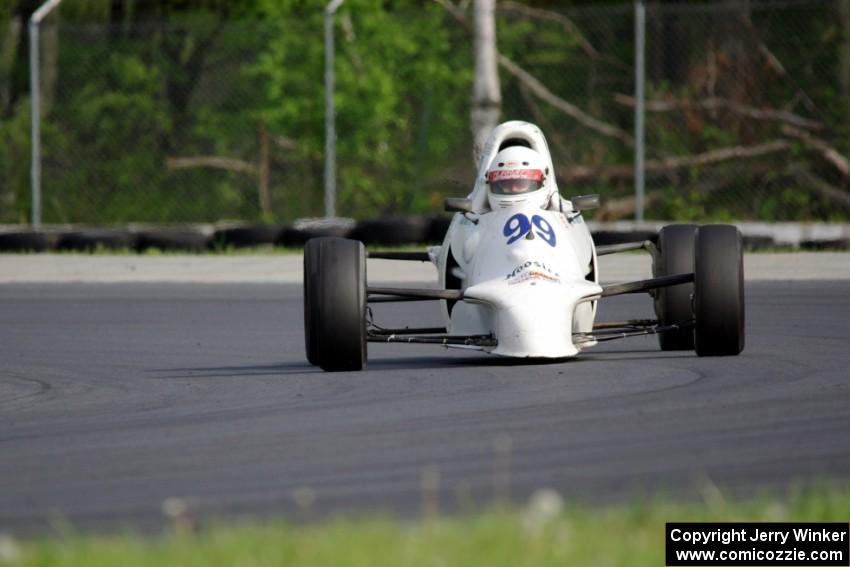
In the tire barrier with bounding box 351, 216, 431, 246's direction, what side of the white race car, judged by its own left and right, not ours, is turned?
back

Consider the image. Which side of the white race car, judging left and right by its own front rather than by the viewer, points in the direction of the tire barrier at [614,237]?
back

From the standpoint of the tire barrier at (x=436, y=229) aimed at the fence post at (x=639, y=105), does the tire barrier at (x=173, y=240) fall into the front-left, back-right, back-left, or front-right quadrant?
back-left

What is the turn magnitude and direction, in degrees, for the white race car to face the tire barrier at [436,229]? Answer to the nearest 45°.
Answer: approximately 180°

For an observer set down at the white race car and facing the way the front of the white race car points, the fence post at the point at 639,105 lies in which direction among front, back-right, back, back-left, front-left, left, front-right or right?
back

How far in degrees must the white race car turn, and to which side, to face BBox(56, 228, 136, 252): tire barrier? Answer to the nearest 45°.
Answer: approximately 135° to its right

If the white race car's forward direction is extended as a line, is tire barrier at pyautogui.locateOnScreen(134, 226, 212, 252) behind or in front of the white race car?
behind

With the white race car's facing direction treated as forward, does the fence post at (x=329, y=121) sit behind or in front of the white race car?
behind

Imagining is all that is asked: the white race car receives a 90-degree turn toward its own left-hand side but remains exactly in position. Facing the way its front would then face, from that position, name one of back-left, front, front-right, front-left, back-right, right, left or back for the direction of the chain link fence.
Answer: left

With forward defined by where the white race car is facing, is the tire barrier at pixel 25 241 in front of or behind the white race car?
behind

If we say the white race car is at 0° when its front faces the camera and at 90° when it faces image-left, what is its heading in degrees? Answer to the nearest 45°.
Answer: approximately 0°

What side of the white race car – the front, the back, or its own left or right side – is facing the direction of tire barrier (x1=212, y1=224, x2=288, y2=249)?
back

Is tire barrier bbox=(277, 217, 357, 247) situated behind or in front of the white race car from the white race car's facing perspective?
behind
